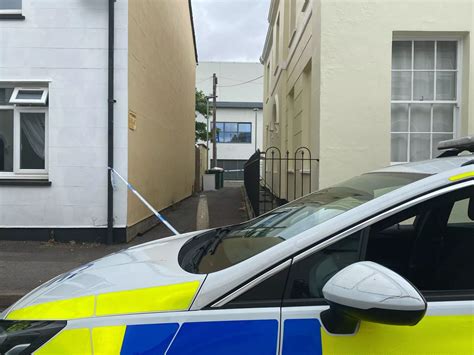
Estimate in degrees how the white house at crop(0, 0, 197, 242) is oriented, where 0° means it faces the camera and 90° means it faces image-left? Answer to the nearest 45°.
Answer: approximately 0°

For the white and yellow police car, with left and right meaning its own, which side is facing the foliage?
right

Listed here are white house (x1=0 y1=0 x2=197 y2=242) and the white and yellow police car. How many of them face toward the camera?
1

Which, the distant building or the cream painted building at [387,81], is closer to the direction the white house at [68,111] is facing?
the cream painted building

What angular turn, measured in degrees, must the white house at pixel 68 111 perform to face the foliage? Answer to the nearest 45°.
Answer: approximately 180°

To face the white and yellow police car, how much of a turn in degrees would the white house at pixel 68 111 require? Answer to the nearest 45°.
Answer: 0° — it already faces it

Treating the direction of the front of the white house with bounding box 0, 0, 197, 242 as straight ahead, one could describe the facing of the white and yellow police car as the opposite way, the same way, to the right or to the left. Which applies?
to the right

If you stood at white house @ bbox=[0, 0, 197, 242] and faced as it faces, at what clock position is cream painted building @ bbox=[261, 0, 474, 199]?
The cream painted building is roughly at 10 o'clock from the white house.

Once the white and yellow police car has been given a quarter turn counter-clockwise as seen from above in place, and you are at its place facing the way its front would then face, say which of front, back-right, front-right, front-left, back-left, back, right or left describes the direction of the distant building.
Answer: back

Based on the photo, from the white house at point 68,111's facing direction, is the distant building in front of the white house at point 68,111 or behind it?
behind

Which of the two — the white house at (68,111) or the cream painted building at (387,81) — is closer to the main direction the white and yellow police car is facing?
the white house

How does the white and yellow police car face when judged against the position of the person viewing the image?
facing to the left of the viewer
